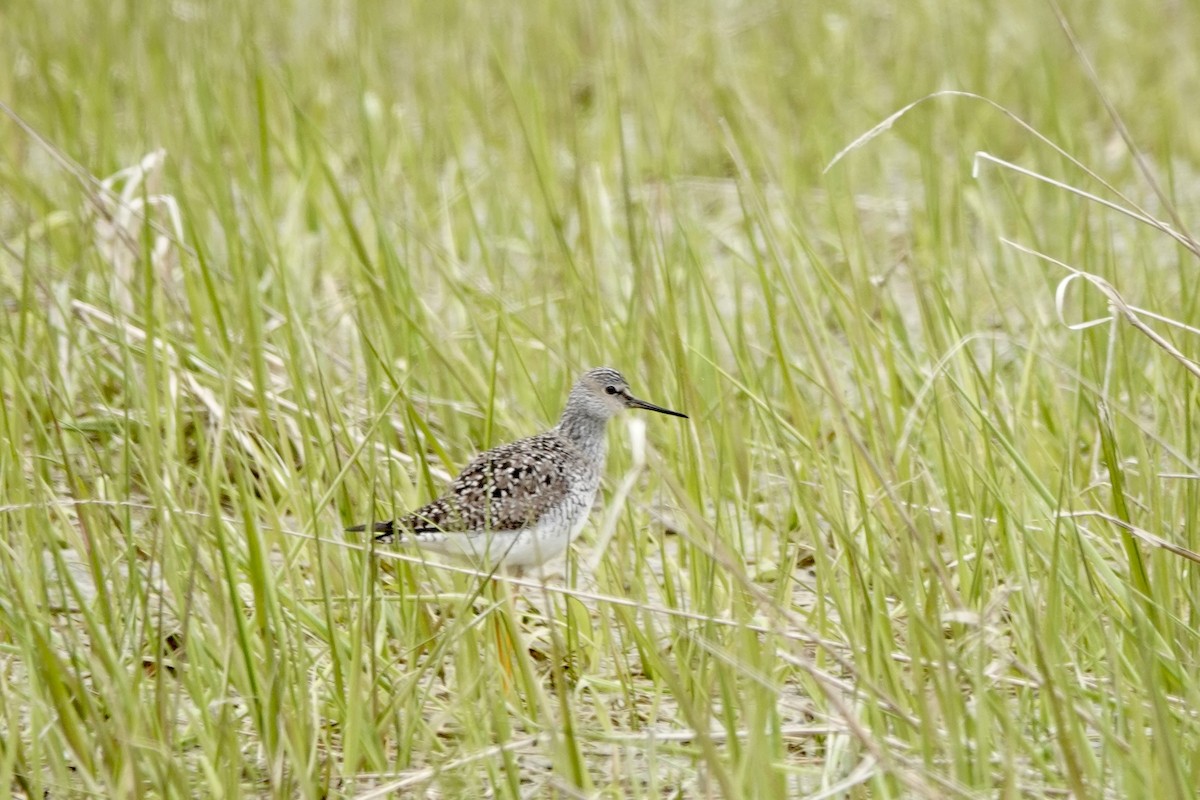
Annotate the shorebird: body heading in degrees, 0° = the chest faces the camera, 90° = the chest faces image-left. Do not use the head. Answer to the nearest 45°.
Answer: approximately 270°
